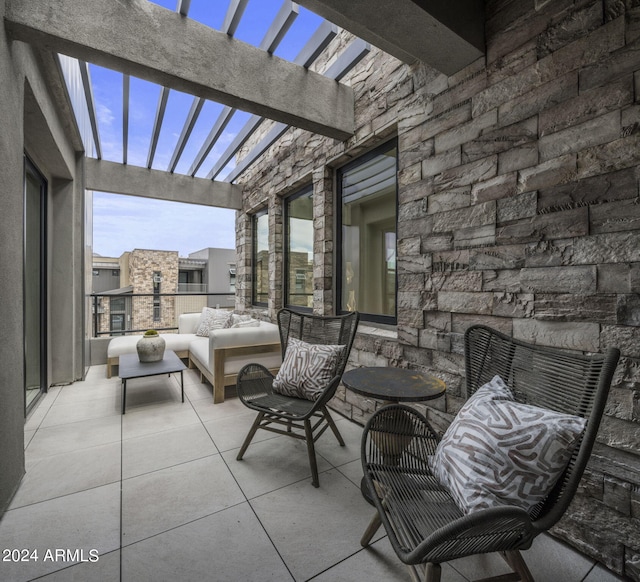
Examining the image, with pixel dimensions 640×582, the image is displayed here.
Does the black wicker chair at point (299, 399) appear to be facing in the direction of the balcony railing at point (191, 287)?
no

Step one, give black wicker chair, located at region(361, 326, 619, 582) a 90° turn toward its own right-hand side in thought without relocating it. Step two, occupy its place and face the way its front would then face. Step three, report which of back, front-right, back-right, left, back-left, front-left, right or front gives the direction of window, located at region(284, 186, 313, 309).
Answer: front

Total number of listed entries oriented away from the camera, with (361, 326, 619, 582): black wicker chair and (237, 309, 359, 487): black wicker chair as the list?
0

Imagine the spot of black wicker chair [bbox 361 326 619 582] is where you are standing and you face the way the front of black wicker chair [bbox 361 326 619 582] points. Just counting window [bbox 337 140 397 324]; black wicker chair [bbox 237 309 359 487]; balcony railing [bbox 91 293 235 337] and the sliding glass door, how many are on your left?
0

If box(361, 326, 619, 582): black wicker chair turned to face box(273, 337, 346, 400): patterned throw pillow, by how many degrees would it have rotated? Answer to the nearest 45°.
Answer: approximately 90° to its right

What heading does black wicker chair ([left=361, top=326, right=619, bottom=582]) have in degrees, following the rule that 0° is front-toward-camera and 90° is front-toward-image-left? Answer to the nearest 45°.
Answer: approximately 45°

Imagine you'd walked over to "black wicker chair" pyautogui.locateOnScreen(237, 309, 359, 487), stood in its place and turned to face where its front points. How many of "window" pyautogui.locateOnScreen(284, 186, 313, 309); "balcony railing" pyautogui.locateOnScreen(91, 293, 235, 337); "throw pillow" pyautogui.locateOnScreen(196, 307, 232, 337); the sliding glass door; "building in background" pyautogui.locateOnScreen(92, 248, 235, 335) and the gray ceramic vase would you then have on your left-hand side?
0

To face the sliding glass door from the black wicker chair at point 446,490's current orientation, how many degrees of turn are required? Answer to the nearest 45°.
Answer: approximately 45° to its right

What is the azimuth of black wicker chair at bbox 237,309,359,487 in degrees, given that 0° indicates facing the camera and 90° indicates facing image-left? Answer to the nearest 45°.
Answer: approximately 45°

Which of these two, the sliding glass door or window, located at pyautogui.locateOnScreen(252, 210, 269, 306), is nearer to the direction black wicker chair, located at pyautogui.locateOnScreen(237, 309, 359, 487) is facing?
the sliding glass door

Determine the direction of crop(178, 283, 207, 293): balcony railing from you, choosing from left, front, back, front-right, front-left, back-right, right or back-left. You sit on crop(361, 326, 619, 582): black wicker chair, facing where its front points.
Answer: right

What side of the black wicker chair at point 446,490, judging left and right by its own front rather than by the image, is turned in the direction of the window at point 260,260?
right

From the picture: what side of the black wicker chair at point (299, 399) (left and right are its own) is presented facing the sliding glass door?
right

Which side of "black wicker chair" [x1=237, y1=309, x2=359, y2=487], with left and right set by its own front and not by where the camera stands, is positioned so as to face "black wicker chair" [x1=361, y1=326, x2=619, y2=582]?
left
